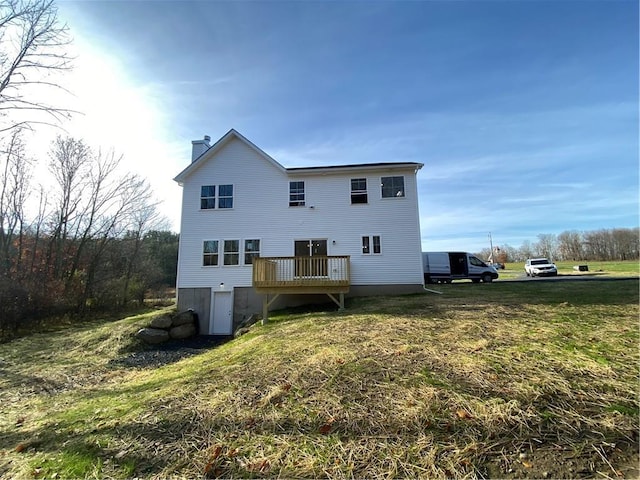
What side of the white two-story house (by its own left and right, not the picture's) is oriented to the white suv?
right

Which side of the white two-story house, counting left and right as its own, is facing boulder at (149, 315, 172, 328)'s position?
left

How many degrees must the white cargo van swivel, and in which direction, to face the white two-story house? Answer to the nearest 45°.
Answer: approximately 135° to its right

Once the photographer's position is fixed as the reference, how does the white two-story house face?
facing away from the viewer

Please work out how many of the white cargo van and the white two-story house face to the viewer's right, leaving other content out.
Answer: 1

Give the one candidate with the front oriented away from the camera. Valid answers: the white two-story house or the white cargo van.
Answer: the white two-story house

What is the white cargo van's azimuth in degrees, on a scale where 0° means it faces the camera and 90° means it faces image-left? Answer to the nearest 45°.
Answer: approximately 270°
